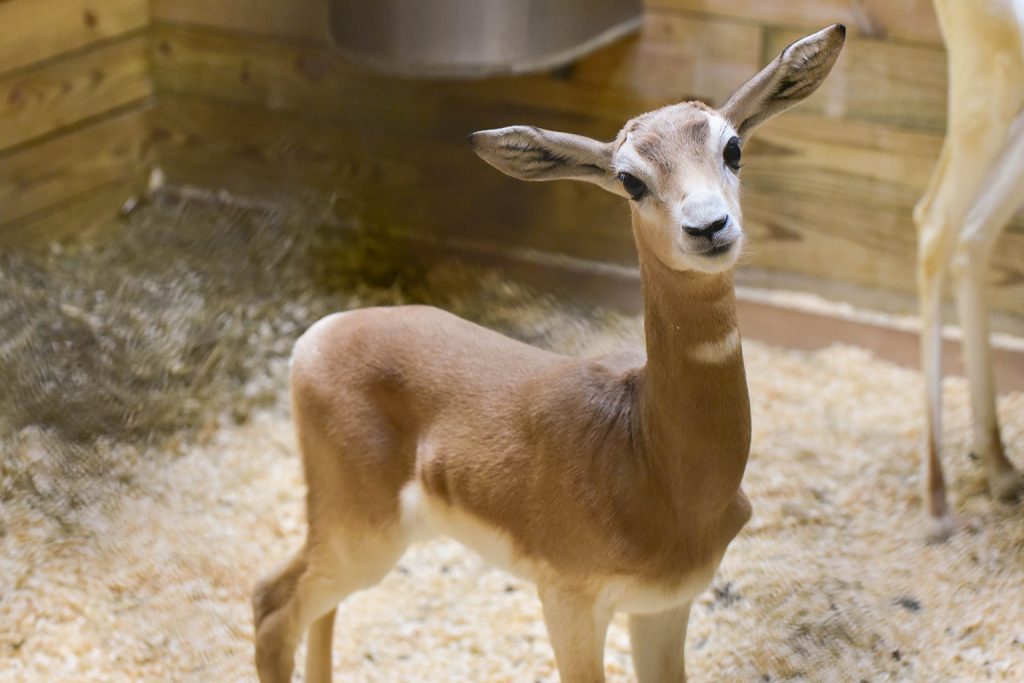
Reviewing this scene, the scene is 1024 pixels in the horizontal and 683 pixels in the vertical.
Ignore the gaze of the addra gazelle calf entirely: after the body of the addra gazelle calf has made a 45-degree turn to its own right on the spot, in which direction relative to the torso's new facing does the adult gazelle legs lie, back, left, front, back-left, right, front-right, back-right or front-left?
back-left

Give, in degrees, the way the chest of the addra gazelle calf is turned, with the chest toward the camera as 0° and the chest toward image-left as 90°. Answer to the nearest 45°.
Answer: approximately 315°

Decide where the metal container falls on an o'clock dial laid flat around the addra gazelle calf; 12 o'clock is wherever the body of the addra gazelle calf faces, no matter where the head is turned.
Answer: The metal container is roughly at 7 o'clock from the addra gazelle calf.
